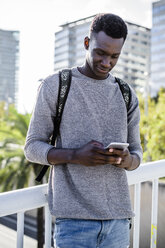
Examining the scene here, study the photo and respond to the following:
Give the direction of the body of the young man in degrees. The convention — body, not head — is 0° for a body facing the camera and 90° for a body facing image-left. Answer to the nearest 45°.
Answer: approximately 315°

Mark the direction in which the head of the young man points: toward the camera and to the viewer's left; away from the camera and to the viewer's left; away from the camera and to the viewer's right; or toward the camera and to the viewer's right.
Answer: toward the camera and to the viewer's right
